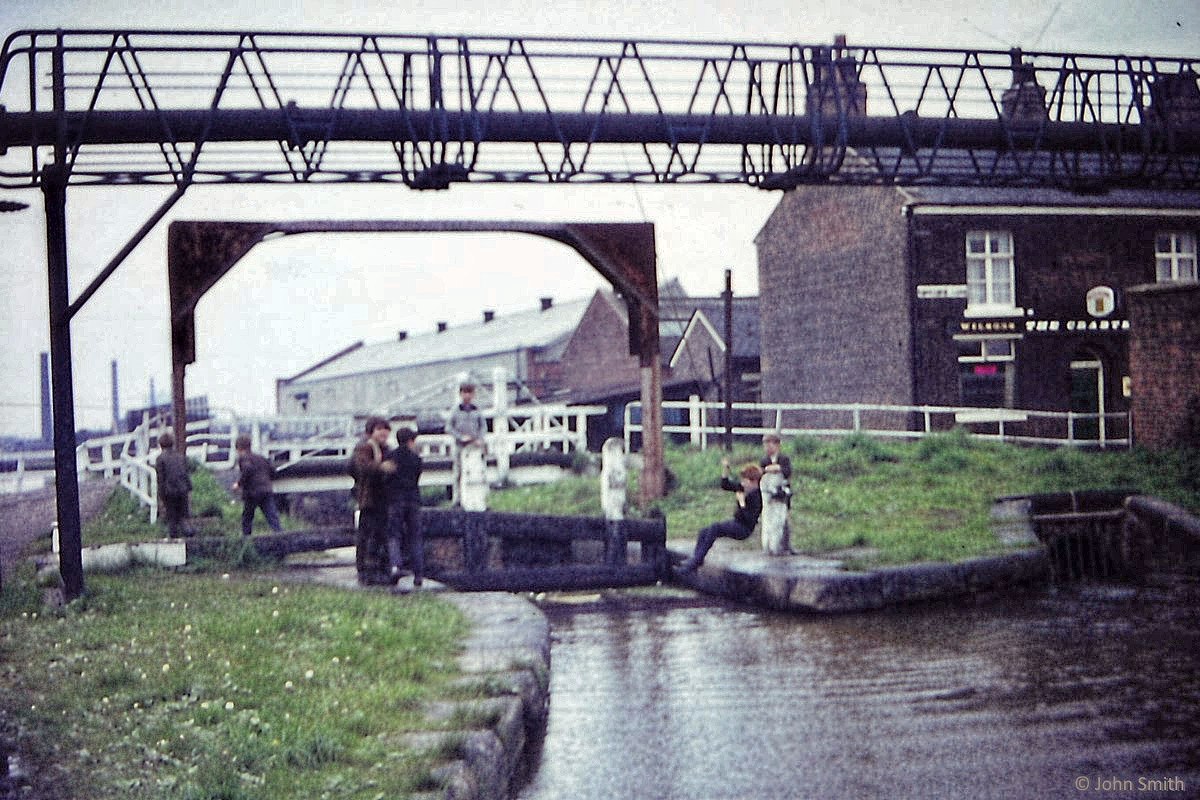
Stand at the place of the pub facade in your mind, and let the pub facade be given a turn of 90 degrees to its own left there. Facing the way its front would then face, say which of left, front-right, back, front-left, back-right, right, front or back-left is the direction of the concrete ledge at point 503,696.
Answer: back-right

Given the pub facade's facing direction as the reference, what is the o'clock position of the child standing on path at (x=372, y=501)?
The child standing on path is roughly at 2 o'clock from the pub facade.

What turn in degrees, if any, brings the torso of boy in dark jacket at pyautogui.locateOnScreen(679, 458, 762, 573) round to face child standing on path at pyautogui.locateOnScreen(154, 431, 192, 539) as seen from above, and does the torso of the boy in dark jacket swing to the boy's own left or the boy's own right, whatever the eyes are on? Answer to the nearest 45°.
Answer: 0° — they already face them

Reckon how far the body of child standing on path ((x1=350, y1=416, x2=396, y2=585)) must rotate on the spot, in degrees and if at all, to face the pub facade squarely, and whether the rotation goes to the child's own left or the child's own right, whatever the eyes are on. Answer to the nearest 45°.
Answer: approximately 90° to the child's own left

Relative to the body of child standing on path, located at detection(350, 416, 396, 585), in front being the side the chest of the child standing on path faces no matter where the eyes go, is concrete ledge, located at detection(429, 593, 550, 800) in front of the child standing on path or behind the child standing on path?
in front

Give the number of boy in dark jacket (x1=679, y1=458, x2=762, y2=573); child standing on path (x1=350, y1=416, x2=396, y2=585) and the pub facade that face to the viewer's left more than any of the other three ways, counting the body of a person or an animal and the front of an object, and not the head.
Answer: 1

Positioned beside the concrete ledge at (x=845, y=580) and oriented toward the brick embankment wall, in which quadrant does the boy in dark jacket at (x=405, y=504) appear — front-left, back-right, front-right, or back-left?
back-left

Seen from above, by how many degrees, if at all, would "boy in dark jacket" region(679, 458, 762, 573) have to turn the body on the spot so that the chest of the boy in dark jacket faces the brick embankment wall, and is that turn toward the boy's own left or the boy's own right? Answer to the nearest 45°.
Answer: approximately 180°

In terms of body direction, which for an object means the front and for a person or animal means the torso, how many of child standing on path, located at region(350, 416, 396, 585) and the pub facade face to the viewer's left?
0

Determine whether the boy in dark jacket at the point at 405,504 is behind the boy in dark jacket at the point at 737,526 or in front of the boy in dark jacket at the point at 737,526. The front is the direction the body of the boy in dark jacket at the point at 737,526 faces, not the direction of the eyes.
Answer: in front

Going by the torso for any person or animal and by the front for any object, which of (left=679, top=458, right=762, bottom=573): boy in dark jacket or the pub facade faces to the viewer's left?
the boy in dark jacket

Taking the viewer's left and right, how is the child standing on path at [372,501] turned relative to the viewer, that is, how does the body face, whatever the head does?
facing the viewer and to the right of the viewer

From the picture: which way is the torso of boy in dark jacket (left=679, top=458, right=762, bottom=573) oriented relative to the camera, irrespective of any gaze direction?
to the viewer's left

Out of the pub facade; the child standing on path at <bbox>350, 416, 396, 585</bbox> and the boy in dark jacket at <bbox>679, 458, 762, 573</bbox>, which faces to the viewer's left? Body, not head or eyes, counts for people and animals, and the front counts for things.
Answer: the boy in dark jacket
